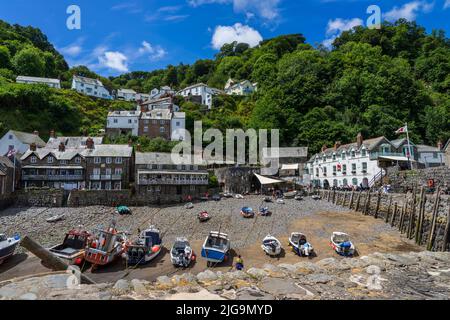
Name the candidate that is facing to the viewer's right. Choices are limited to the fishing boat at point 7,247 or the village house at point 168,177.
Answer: the fishing boat

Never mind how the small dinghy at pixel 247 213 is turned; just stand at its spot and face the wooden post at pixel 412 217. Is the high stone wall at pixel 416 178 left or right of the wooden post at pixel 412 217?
left

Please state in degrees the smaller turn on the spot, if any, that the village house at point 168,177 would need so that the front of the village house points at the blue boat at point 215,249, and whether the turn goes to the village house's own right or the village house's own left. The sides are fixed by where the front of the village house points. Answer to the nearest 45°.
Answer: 0° — it already faces it

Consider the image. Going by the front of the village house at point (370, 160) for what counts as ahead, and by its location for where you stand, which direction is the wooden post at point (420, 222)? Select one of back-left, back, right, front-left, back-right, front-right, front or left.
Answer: front-left

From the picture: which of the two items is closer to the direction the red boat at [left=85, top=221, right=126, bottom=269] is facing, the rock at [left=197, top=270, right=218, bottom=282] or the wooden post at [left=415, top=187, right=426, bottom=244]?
the rock

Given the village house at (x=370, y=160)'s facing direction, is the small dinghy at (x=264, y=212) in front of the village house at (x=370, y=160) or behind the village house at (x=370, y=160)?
in front

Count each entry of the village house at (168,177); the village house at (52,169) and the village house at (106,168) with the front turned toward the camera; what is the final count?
3
